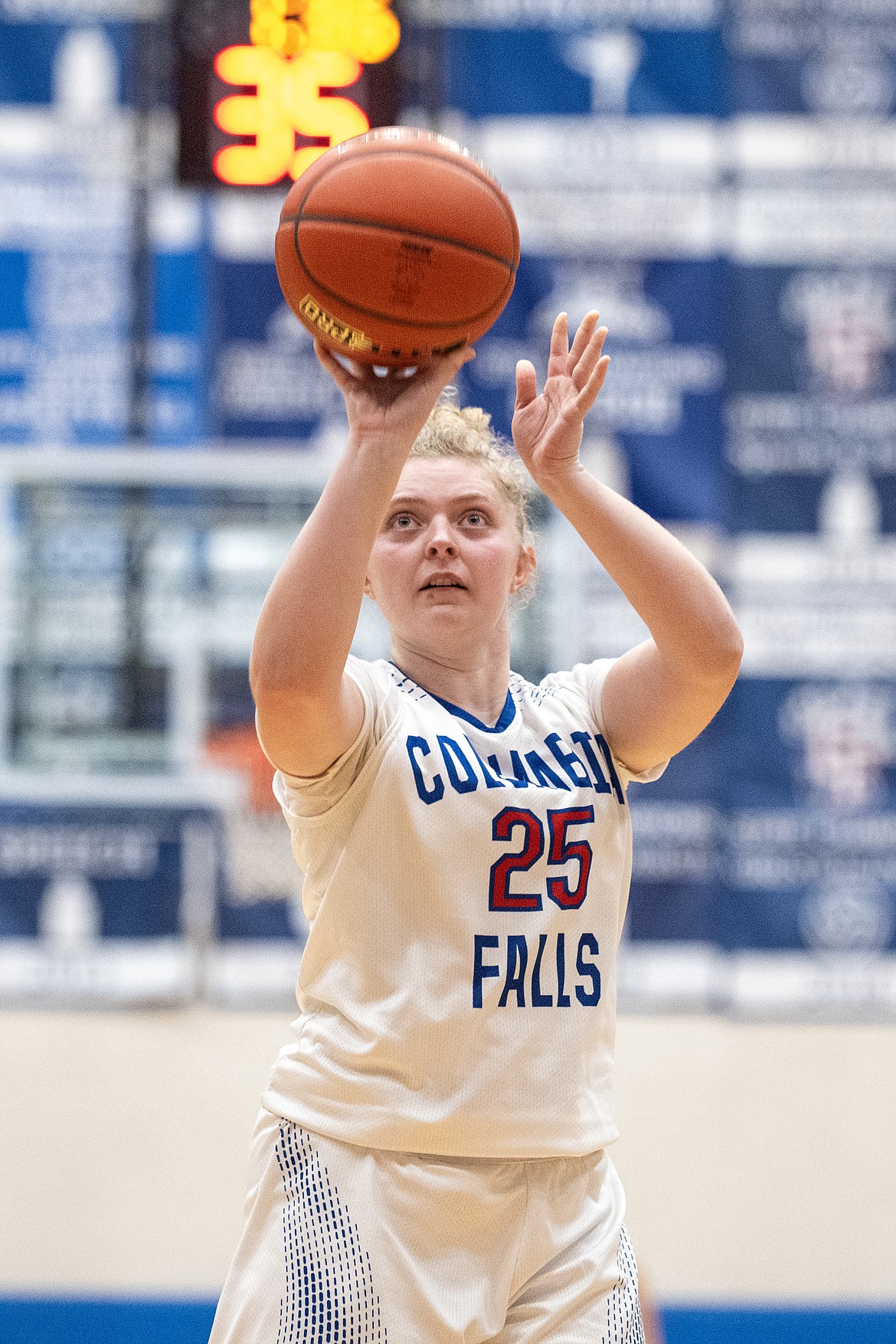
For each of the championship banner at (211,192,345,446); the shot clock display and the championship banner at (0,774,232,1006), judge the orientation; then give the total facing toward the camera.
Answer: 3

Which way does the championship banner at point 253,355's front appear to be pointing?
toward the camera

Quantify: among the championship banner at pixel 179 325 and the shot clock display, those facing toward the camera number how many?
2

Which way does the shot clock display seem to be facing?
toward the camera

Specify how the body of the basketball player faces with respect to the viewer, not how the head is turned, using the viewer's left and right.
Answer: facing the viewer and to the right of the viewer

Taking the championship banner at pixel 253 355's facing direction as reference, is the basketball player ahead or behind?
ahead

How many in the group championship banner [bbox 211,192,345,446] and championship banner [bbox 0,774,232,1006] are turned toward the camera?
2
